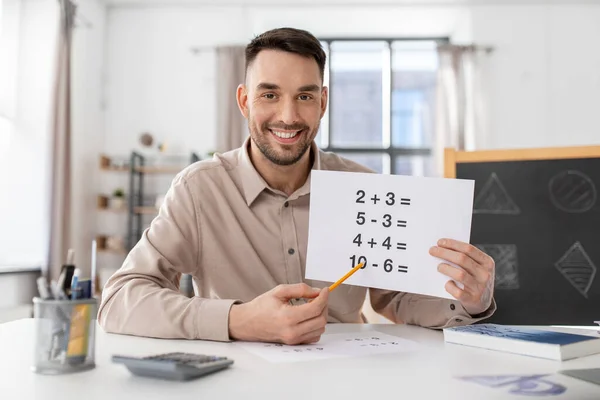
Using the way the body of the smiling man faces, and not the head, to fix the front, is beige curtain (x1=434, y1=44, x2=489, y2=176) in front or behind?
behind

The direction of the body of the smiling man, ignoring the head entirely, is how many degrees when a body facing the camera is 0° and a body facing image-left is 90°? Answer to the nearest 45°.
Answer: approximately 0°

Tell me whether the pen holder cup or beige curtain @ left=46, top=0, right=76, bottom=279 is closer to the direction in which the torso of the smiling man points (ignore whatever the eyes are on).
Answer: the pen holder cup

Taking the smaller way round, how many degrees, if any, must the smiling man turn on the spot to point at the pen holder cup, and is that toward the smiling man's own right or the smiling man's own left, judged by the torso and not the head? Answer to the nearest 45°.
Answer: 0° — they already face it

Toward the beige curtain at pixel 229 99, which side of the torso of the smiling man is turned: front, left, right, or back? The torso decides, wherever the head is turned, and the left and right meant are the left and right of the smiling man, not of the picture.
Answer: back

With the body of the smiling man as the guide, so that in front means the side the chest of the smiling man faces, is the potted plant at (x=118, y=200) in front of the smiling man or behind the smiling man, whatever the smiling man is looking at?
behind

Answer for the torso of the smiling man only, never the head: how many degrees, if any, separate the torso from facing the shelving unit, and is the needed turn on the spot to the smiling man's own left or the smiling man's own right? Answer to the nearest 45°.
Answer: approximately 180°
